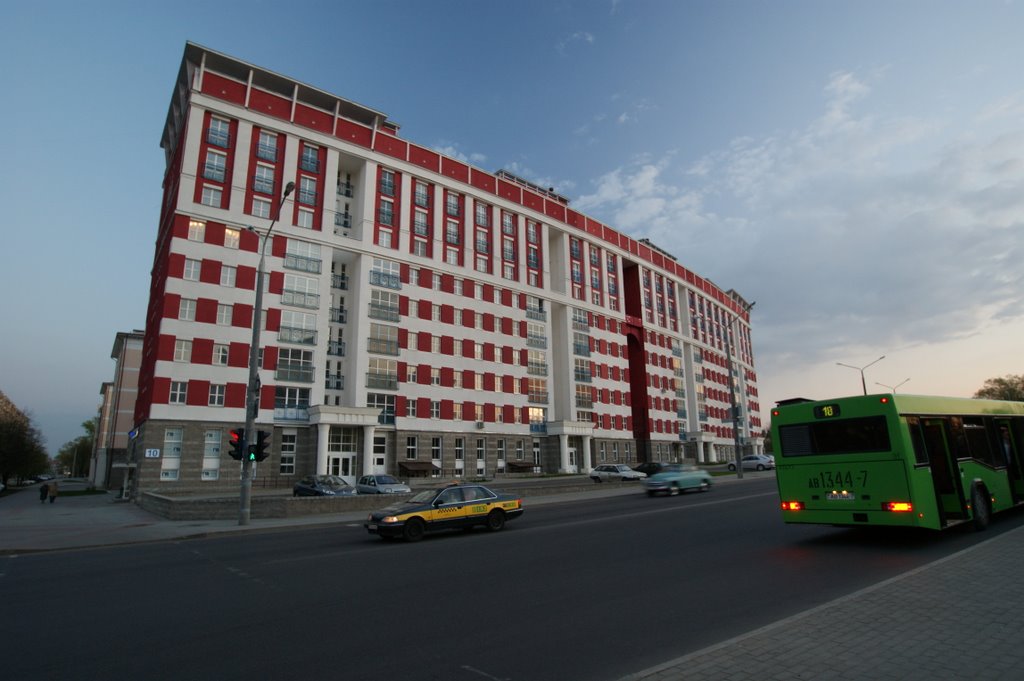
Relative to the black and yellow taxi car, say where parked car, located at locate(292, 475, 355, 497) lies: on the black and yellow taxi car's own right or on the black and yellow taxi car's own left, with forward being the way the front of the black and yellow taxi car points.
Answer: on the black and yellow taxi car's own right

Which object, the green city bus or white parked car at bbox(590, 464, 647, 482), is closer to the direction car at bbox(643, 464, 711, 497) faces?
the green city bus

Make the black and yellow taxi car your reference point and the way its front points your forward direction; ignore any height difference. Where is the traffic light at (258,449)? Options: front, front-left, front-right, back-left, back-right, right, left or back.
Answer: right

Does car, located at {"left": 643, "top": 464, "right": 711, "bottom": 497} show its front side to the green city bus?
no

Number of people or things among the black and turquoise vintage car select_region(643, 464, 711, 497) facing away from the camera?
0

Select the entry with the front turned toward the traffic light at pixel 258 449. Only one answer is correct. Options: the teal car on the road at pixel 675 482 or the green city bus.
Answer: the teal car on the road

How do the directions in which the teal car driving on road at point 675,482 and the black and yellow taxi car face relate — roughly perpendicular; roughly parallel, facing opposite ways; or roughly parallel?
roughly parallel

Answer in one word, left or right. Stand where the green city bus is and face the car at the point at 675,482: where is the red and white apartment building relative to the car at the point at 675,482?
left

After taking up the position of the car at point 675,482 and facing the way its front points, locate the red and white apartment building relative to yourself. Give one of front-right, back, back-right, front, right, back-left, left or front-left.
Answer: front-right

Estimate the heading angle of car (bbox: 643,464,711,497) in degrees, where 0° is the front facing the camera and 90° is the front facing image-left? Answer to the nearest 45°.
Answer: approximately 45°

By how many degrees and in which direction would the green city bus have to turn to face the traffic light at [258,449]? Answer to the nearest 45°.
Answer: approximately 135° to its left

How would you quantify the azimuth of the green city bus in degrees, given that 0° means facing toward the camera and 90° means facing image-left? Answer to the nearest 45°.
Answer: approximately 225°

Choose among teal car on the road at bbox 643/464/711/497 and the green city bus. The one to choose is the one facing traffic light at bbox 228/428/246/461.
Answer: the teal car on the road

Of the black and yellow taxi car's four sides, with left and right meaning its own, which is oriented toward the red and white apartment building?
right

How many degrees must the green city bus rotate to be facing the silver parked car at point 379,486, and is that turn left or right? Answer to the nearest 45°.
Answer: approximately 135° to its left

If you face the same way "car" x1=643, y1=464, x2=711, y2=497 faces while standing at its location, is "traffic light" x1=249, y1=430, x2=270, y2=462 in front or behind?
in front

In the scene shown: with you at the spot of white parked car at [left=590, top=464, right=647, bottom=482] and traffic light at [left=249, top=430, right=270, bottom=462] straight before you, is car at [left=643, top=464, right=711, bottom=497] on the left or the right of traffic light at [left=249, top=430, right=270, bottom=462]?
left
